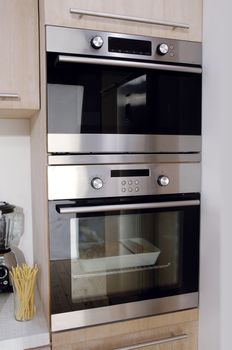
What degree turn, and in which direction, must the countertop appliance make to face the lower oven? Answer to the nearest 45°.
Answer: approximately 45° to its left

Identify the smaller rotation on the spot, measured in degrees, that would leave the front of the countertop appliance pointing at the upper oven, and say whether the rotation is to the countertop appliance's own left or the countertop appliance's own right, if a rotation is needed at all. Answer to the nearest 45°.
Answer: approximately 45° to the countertop appliance's own left

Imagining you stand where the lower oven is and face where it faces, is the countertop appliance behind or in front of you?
behind

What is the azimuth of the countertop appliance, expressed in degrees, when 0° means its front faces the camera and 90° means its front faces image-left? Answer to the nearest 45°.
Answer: approximately 0°
